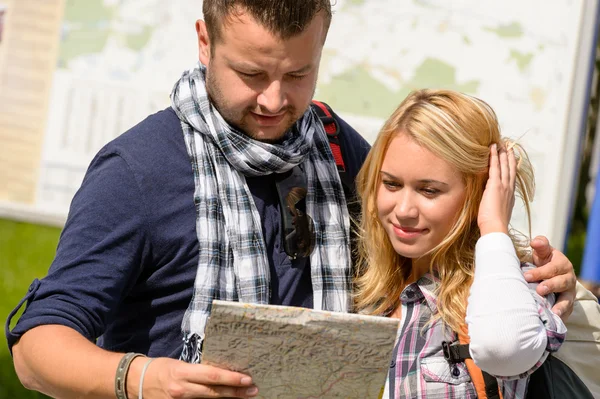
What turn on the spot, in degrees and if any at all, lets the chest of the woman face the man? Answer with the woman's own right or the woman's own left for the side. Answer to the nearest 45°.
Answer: approximately 45° to the woman's own right

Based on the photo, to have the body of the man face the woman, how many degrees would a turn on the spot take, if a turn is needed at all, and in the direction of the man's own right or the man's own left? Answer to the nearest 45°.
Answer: approximately 45° to the man's own left

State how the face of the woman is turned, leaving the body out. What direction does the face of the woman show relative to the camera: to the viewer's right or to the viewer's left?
to the viewer's left

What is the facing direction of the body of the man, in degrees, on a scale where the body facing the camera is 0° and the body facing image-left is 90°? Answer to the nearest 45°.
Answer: approximately 315°

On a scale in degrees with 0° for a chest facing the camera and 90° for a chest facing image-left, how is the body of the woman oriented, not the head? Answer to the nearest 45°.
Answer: approximately 45°
